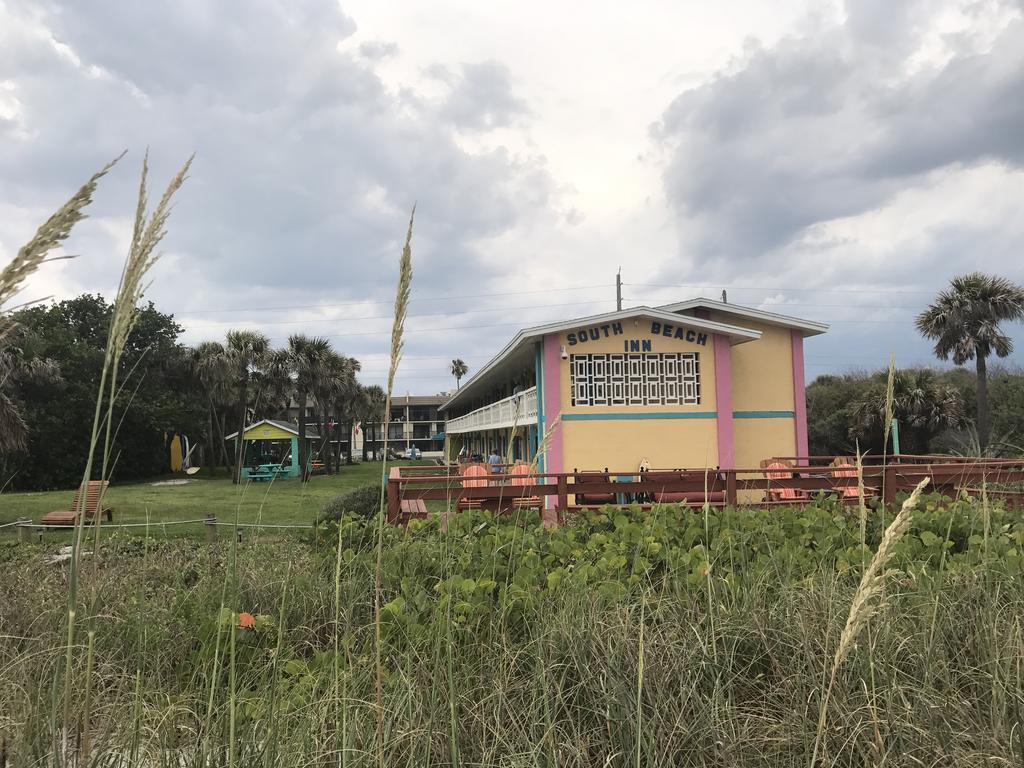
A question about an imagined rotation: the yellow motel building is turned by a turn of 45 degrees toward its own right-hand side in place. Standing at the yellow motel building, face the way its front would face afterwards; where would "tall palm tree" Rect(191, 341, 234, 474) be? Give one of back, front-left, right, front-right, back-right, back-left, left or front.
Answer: right

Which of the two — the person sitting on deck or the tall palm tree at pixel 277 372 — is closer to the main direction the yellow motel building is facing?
the person sitting on deck

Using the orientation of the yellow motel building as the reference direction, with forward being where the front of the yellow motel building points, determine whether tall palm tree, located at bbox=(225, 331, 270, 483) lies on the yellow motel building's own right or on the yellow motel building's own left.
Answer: on the yellow motel building's own right

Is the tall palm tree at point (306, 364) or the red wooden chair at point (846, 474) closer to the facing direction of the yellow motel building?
the red wooden chair

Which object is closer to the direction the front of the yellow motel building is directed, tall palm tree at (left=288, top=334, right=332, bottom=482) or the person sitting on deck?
the person sitting on deck

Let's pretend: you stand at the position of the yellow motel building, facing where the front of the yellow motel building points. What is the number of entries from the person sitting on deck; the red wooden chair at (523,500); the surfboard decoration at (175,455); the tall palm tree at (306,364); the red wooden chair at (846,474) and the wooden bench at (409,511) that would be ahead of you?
4

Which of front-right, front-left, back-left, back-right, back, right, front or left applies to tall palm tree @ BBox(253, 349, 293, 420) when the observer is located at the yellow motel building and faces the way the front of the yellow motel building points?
back-right

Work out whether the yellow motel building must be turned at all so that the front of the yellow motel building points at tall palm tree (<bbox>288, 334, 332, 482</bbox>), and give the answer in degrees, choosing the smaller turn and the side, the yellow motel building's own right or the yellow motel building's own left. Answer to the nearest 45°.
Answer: approximately 135° to the yellow motel building's own right

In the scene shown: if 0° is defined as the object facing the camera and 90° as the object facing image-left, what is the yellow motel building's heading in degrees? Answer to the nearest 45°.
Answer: approximately 0°

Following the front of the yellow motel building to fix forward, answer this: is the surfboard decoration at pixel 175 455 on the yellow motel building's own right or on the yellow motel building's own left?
on the yellow motel building's own right
